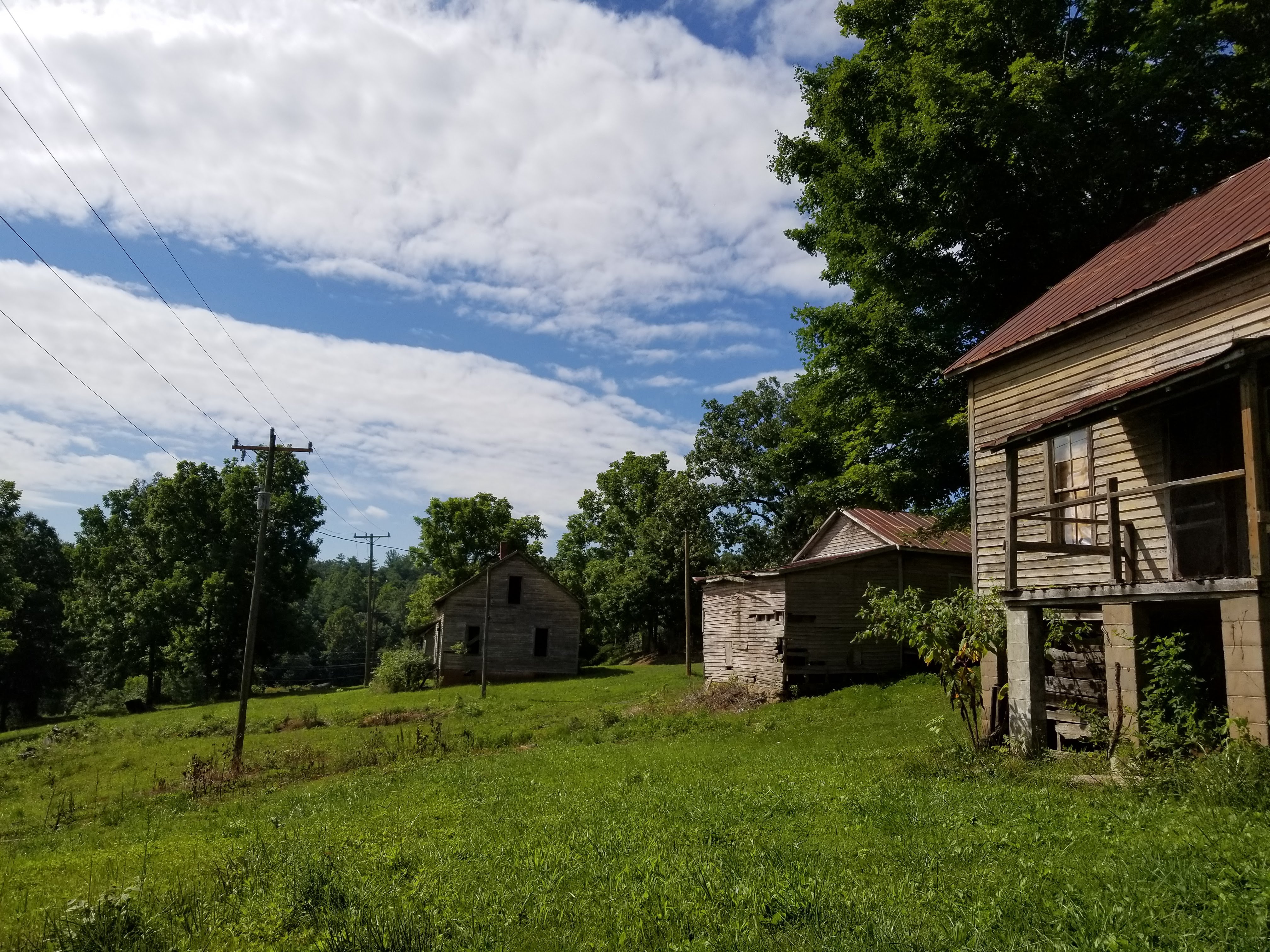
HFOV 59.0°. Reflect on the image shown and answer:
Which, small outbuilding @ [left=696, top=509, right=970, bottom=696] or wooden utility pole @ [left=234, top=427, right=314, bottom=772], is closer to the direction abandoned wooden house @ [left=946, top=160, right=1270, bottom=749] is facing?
the wooden utility pole

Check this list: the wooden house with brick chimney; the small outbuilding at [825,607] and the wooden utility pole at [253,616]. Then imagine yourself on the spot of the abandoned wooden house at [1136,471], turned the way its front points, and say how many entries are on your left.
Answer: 0

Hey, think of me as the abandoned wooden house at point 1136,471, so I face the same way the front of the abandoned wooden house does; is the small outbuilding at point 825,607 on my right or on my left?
on my right

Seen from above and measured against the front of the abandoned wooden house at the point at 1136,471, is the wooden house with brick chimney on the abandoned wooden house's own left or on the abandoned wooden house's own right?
on the abandoned wooden house's own right

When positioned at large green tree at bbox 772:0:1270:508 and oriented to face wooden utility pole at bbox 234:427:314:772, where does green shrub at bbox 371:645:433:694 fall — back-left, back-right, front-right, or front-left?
front-right

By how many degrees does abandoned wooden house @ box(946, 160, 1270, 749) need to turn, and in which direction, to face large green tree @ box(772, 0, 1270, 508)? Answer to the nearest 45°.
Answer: approximately 135° to its right

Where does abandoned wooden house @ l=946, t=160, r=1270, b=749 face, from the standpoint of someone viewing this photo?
facing the viewer and to the left of the viewer

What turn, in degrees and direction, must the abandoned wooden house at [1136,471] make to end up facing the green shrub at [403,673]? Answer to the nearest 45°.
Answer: approximately 90° to its right

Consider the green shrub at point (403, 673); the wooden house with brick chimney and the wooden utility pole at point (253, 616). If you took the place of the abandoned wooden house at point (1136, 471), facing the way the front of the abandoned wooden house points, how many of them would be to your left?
0

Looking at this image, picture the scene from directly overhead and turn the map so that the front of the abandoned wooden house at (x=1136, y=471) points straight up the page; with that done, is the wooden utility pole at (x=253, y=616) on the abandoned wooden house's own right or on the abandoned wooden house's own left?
on the abandoned wooden house's own right
